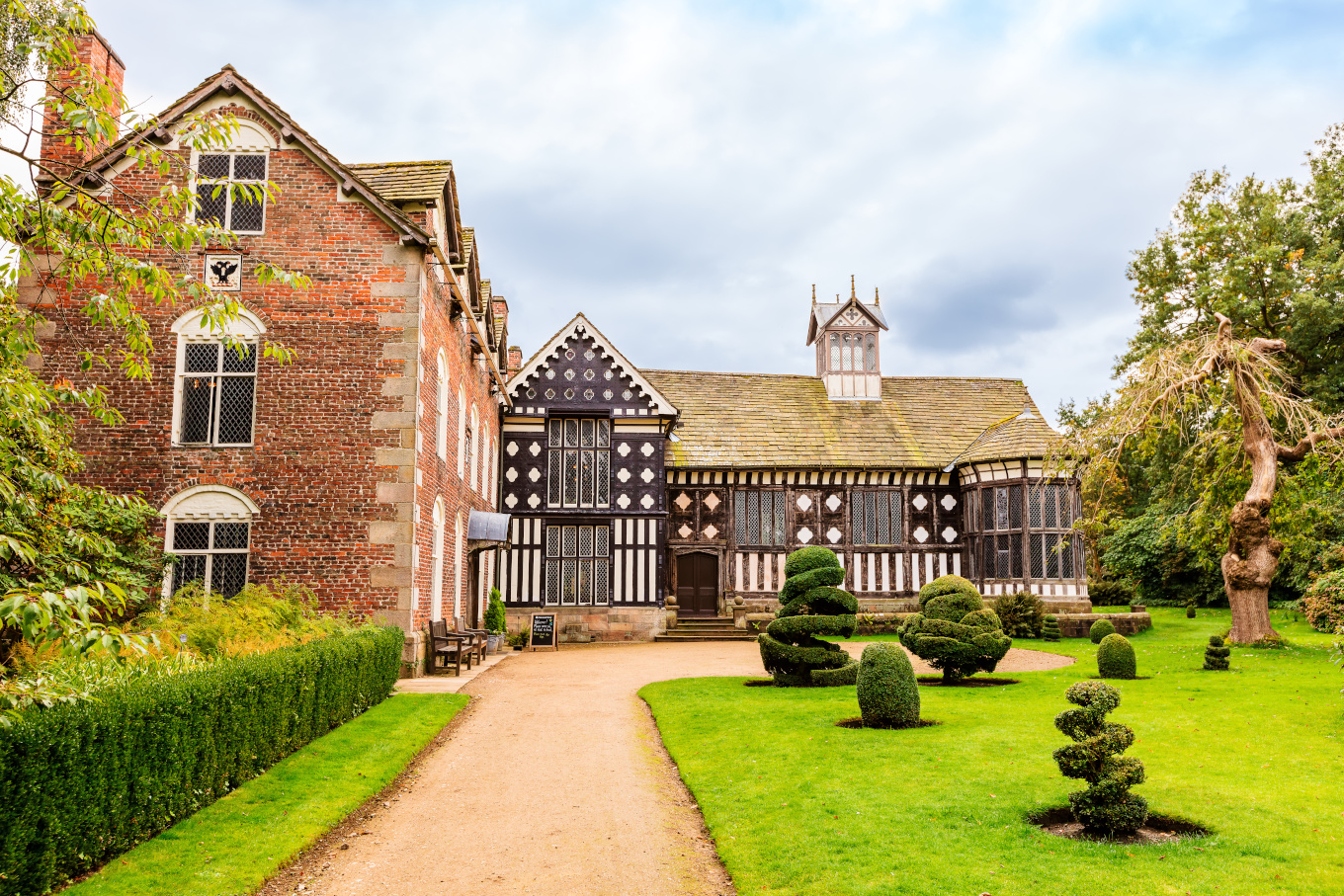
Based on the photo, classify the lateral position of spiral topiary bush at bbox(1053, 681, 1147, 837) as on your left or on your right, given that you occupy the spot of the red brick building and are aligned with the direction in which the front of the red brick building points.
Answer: on your right

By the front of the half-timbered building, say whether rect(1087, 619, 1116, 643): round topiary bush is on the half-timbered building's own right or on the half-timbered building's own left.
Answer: on the half-timbered building's own left

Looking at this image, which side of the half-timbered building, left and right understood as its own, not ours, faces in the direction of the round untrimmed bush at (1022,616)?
left

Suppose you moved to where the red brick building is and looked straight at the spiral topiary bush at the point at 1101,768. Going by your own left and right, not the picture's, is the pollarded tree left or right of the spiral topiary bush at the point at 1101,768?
left

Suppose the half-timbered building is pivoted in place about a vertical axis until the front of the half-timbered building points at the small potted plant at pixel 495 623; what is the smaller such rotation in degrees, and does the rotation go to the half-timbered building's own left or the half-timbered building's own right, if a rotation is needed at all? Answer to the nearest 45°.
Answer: approximately 45° to the half-timbered building's own right

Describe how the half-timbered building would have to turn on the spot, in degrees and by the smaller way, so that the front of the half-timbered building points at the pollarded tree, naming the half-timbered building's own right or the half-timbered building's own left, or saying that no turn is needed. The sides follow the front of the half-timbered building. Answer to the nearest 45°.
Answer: approximately 45° to the half-timbered building's own left

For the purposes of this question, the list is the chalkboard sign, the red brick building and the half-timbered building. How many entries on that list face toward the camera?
2
